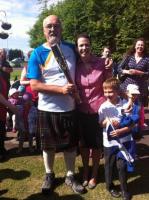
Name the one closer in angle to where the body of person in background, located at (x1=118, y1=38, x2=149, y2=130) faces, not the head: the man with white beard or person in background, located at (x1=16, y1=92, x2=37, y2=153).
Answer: the man with white beard

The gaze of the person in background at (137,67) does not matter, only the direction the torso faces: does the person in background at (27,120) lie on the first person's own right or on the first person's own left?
on the first person's own right

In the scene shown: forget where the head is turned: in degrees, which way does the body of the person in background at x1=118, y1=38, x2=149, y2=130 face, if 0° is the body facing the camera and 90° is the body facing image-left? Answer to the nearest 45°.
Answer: approximately 0°

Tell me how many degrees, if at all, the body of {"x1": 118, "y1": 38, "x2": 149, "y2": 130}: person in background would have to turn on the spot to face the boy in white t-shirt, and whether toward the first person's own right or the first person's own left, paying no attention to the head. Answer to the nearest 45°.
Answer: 0° — they already face them
